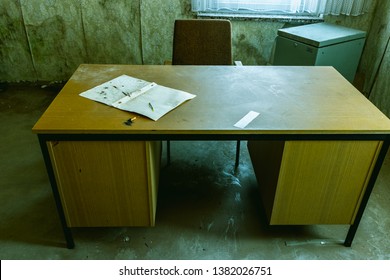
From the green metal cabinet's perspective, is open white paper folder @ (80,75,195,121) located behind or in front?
in front

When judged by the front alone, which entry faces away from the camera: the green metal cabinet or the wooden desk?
the wooden desk

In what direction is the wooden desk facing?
away from the camera

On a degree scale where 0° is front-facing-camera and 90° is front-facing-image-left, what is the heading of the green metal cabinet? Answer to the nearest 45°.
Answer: approximately 45°

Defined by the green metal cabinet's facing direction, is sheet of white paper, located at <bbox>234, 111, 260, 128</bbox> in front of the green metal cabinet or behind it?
in front

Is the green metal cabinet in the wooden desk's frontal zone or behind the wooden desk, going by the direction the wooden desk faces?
frontal zone

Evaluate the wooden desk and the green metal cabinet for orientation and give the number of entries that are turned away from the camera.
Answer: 1
